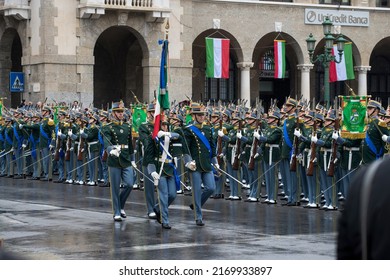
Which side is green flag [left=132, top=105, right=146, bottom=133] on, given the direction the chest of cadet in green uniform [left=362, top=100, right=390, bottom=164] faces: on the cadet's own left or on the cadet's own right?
on the cadet's own right

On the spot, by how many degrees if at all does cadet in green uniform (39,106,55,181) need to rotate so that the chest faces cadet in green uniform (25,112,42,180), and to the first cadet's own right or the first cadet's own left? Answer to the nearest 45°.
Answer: approximately 90° to the first cadet's own right

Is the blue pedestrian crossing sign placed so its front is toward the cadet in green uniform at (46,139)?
yes

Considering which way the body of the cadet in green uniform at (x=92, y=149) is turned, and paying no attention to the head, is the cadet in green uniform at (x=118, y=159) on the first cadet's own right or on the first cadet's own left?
on the first cadet's own left

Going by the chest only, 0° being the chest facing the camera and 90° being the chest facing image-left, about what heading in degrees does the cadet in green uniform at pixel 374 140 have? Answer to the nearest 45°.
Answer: approximately 45°

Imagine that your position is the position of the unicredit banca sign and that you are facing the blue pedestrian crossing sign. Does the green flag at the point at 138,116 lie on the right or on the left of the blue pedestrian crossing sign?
left

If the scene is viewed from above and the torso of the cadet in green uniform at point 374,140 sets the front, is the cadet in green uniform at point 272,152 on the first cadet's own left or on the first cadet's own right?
on the first cadet's own right

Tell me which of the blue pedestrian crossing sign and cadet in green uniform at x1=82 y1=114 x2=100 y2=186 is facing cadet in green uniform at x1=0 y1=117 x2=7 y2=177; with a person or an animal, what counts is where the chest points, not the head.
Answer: the blue pedestrian crossing sign

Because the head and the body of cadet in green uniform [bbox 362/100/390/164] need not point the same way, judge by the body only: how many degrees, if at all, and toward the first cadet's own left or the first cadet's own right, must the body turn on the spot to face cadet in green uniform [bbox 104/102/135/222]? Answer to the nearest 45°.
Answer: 0° — they already face them
